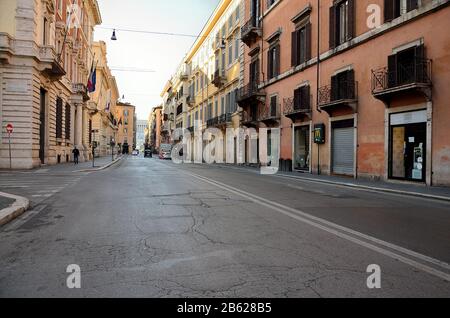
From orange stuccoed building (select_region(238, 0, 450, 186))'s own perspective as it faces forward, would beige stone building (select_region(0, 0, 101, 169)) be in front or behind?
in front
